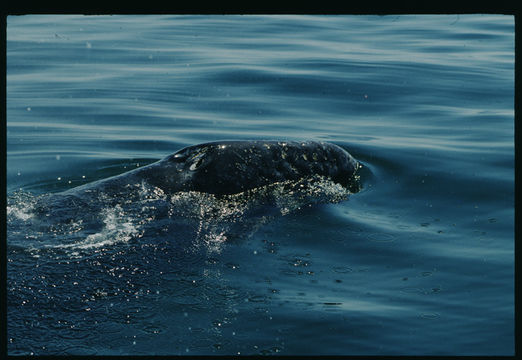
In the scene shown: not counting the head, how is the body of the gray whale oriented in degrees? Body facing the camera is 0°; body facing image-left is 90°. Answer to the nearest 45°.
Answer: approximately 270°
